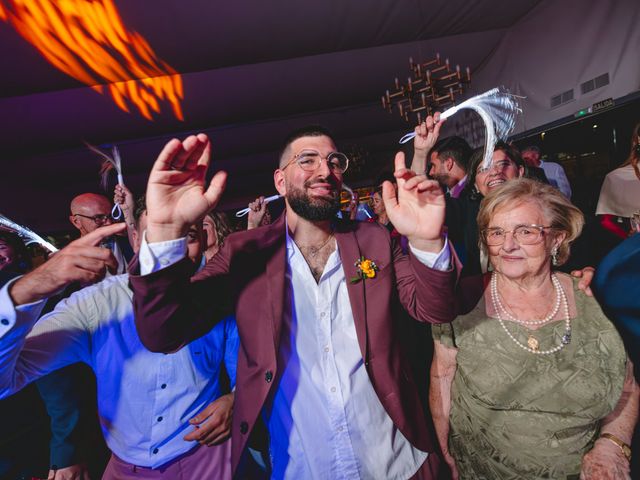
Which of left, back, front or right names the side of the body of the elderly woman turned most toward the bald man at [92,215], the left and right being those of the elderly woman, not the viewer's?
right

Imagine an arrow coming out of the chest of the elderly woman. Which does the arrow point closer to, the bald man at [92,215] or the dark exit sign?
the bald man

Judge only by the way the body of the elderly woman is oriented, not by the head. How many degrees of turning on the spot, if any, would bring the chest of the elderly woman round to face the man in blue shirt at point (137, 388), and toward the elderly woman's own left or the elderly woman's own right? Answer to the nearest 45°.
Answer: approximately 45° to the elderly woman's own right

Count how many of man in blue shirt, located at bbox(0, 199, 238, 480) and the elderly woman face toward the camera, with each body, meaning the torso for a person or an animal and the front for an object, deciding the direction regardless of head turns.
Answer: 2

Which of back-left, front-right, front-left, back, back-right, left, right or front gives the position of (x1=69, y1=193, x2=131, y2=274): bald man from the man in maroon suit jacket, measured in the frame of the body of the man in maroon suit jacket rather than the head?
back-right

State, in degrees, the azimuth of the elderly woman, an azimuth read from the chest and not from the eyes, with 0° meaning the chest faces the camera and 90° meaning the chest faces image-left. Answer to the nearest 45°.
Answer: approximately 0°

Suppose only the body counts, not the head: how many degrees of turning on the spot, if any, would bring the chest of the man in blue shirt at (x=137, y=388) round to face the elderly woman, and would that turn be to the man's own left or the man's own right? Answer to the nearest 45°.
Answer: approximately 45° to the man's own left

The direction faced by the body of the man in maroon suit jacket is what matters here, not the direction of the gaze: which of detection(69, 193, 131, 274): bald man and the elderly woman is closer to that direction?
the elderly woman

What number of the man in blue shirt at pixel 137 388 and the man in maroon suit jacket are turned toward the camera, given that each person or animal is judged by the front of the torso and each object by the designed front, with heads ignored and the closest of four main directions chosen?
2

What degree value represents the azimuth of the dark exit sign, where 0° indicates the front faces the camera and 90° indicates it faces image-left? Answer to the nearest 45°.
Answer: approximately 45°
